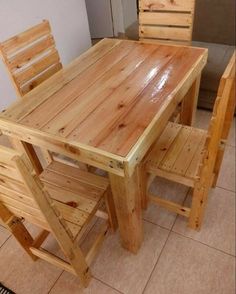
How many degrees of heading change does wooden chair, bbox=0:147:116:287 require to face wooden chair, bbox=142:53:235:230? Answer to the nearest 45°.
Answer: approximately 45° to its right

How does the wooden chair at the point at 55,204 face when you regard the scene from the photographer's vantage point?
facing away from the viewer and to the right of the viewer
